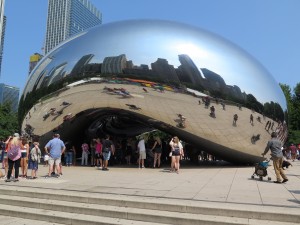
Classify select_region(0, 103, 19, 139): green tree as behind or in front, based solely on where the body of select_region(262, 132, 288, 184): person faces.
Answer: in front

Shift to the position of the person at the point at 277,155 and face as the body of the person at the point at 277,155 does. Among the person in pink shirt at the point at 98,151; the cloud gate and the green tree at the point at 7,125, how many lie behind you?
0

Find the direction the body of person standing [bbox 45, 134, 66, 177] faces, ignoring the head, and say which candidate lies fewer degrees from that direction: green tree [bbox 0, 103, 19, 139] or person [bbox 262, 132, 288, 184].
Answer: the green tree

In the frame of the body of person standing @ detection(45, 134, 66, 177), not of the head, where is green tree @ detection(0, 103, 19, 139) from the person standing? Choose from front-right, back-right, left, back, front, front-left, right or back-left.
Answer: front

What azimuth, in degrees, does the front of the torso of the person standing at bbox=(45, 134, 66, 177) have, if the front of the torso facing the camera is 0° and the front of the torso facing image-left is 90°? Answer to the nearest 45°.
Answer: approximately 180°

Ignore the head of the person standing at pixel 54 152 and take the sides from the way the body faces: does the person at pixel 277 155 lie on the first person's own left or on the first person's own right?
on the first person's own right

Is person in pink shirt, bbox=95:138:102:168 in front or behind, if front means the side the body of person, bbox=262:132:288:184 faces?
in front

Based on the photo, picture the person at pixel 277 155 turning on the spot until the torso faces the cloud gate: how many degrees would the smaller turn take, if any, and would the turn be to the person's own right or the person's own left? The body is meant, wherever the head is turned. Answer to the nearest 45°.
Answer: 0° — they already face it

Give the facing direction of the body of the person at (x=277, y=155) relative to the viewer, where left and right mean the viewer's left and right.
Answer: facing away from the viewer and to the left of the viewer
